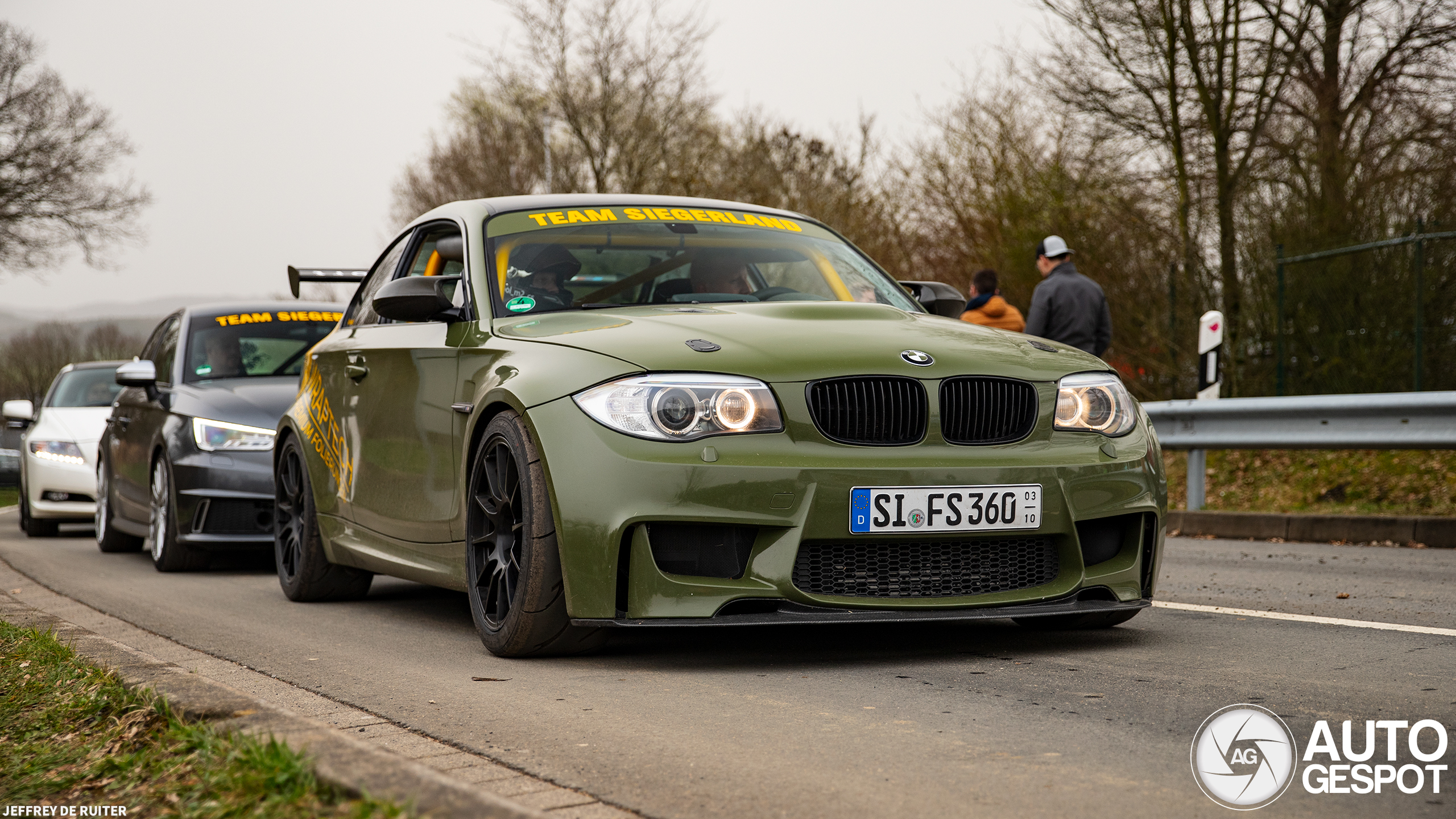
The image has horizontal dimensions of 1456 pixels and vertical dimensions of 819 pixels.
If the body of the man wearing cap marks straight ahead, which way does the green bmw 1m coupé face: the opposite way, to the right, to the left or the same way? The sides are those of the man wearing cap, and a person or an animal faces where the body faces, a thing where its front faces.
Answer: the opposite way

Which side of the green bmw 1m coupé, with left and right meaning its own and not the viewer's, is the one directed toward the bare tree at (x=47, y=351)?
back

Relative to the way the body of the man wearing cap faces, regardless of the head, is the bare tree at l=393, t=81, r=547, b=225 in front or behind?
in front

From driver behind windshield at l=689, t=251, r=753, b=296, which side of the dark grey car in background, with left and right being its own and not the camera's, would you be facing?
front

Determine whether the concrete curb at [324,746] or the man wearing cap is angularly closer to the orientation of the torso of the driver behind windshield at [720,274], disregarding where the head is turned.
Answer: the concrete curb

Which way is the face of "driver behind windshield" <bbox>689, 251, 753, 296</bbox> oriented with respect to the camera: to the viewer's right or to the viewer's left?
to the viewer's right

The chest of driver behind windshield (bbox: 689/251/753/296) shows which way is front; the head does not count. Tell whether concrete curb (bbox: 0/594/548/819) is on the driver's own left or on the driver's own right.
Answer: on the driver's own right

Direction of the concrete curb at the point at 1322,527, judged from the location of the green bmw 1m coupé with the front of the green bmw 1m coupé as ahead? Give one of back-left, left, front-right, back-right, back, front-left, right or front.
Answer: left

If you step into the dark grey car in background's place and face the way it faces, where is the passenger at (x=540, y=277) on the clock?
The passenger is roughly at 1 o'clock from the dark grey car in background.

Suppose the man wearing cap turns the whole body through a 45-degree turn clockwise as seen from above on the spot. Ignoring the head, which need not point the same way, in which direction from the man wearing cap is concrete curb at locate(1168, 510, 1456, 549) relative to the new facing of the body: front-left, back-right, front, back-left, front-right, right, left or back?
back-right

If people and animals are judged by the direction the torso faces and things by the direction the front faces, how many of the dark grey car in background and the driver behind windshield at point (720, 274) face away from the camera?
0

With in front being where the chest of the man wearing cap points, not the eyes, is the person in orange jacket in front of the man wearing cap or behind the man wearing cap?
in front
